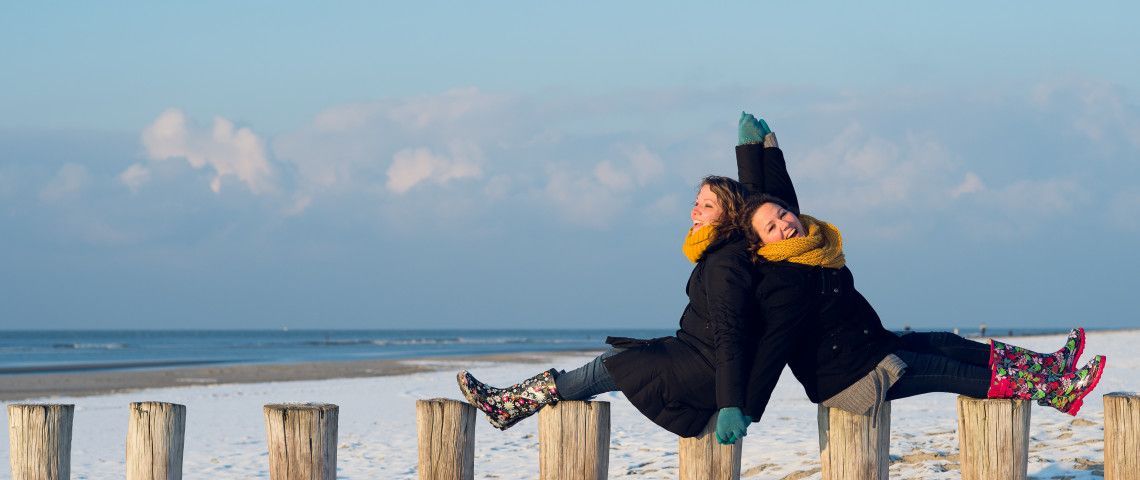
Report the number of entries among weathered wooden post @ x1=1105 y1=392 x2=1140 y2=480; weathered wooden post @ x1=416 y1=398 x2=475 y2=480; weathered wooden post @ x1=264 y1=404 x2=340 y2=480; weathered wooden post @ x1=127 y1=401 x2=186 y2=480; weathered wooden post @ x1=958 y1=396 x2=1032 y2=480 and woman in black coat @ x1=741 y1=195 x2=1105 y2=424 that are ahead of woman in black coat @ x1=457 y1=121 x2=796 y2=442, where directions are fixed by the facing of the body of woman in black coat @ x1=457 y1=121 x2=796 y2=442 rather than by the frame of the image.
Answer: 3

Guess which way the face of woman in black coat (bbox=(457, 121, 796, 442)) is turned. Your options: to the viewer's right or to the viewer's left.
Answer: to the viewer's left

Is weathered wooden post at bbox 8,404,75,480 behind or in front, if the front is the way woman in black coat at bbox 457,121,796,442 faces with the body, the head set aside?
in front

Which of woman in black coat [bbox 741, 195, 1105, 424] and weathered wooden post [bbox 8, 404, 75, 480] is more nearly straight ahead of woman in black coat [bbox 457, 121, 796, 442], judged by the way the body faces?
the weathered wooden post

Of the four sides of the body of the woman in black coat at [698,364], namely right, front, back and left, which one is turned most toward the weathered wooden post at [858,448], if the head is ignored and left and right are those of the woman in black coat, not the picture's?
back

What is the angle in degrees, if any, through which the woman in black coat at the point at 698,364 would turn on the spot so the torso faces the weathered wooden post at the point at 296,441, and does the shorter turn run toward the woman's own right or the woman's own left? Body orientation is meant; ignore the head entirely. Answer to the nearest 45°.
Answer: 0° — they already face it

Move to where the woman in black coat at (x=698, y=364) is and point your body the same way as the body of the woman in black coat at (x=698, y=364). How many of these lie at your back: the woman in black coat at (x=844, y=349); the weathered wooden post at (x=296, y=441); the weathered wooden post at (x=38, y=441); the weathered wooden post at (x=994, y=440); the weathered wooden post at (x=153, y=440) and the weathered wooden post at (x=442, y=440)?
2

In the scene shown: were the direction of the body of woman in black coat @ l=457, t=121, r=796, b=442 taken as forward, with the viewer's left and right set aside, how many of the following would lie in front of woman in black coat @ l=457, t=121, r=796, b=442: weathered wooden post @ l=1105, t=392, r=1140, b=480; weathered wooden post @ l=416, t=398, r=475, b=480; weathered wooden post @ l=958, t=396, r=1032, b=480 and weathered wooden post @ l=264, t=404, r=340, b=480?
2

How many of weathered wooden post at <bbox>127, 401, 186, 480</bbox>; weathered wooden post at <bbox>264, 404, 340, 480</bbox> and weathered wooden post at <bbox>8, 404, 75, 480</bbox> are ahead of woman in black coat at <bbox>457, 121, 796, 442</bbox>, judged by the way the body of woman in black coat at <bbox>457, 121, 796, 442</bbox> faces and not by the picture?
3

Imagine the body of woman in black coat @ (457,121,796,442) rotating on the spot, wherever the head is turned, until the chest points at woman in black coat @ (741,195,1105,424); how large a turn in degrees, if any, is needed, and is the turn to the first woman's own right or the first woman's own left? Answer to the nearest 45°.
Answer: approximately 180°

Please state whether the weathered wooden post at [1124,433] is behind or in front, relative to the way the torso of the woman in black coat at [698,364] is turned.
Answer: behind

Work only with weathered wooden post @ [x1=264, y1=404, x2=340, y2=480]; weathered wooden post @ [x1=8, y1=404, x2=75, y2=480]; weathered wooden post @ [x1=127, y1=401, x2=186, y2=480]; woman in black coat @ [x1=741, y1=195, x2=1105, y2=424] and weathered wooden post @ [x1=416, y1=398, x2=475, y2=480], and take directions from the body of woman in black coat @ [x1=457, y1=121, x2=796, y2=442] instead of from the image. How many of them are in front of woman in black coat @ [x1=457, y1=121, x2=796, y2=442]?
4

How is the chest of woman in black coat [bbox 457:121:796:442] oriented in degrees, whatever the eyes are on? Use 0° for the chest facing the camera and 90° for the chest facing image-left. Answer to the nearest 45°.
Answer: approximately 90°
